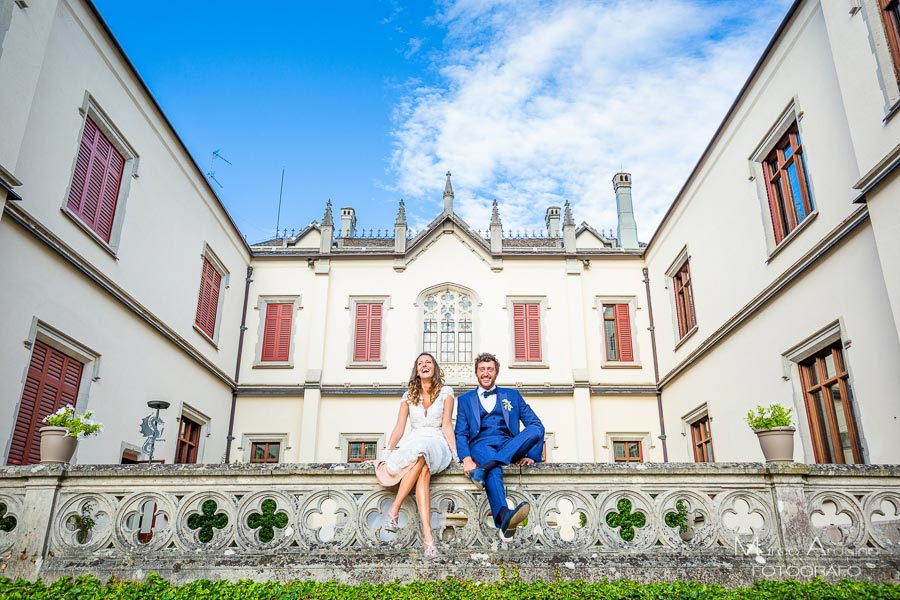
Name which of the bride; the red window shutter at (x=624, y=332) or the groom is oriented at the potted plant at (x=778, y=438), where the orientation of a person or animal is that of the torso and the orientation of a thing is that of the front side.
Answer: the red window shutter

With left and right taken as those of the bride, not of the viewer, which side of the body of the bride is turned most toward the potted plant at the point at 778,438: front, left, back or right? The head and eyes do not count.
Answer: left

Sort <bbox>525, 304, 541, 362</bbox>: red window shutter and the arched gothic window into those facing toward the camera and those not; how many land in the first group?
2

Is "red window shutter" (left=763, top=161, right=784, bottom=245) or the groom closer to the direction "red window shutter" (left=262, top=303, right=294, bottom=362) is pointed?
the groom

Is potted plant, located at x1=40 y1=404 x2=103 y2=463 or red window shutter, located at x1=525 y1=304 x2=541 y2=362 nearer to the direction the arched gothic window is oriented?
the potted plant

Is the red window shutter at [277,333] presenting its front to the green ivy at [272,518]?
yes

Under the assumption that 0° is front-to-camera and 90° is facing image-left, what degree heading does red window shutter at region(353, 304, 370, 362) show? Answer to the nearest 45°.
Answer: approximately 0°

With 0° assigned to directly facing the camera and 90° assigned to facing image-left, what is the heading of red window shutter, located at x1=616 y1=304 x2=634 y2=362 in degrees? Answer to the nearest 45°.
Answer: approximately 0°

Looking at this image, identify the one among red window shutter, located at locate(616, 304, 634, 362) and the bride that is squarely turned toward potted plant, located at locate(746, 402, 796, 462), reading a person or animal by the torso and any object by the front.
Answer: the red window shutter

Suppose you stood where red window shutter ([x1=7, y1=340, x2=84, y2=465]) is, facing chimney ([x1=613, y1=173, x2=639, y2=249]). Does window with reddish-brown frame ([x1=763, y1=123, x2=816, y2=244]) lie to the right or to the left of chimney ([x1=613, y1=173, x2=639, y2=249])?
right

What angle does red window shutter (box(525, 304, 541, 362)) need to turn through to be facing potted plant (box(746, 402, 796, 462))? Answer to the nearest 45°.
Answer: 0° — it already faces it
